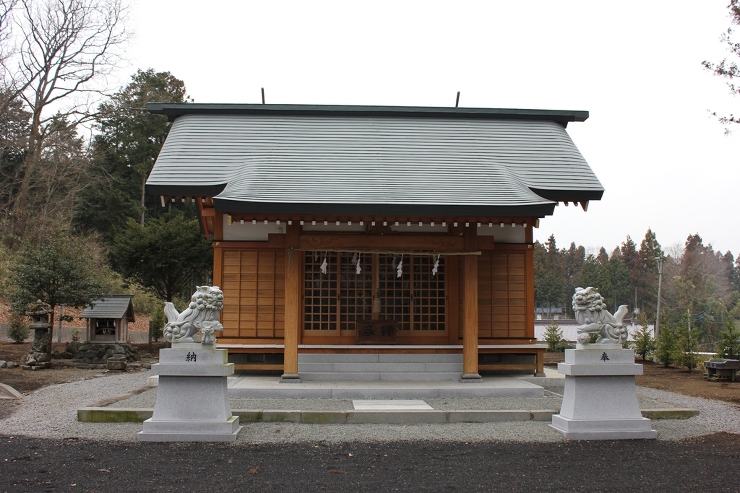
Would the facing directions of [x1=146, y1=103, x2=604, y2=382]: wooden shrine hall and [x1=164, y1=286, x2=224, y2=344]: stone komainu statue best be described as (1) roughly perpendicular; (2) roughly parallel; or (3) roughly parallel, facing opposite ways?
roughly perpendicular

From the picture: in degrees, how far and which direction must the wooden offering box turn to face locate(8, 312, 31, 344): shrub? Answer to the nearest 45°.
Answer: approximately 135° to its right

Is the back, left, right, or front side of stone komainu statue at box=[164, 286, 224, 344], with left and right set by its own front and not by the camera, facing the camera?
right

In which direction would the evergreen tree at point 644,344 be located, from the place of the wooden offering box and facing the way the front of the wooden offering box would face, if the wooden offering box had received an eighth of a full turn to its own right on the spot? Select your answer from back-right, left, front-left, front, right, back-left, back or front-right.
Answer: back

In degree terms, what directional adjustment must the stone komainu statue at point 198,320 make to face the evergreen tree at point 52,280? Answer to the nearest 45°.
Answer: approximately 90° to its left

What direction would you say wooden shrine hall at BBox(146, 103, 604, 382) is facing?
toward the camera

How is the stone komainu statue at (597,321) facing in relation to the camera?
to the viewer's left

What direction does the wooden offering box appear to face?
toward the camera

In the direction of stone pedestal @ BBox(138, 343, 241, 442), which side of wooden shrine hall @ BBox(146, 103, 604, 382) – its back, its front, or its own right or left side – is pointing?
front
